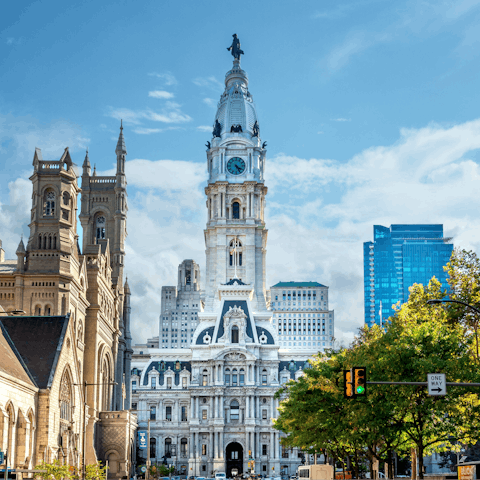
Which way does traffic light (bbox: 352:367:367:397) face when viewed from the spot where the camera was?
facing the viewer

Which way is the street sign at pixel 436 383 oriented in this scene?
toward the camera
